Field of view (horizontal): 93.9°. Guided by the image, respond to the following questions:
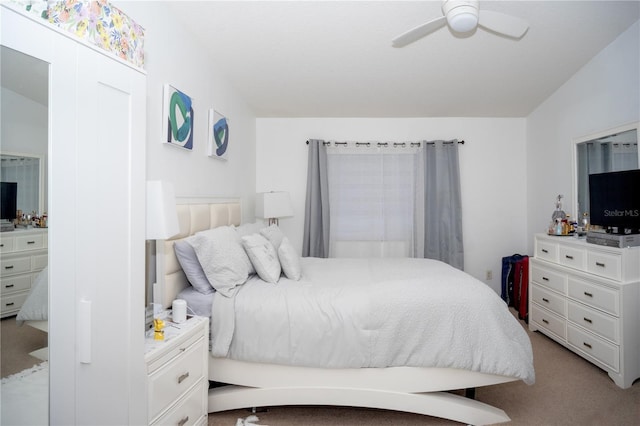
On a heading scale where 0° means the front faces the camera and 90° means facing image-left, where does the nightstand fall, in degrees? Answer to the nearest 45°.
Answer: approximately 315°

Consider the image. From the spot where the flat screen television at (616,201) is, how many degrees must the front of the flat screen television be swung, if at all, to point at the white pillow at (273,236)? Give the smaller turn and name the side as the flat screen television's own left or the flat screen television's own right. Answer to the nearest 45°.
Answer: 0° — it already faces it

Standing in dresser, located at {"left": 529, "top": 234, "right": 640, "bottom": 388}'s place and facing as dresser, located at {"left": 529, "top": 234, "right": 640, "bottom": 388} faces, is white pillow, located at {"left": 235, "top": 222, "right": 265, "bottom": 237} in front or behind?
in front

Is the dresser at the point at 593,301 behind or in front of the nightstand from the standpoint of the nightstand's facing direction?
in front

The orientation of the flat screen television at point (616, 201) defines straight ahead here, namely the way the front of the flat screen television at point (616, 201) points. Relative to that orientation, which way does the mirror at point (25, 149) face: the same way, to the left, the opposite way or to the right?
the opposite way

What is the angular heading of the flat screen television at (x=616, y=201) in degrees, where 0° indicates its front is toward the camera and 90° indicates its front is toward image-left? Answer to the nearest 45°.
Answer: approximately 45°

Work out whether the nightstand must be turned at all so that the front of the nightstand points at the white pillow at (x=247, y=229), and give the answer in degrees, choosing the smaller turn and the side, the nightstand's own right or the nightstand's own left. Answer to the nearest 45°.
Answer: approximately 90° to the nightstand's own left

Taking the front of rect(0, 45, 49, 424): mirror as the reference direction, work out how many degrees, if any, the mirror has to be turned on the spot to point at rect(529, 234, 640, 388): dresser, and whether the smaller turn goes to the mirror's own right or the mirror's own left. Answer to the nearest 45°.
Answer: approximately 45° to the mirror's own left

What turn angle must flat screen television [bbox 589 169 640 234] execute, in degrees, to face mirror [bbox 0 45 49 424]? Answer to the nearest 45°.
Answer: approximately 45° to its left

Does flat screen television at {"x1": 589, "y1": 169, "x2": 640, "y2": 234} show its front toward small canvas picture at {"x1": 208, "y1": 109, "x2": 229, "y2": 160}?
yes

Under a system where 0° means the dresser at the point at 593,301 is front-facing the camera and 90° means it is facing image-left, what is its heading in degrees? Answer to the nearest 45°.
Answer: approximately 45°
